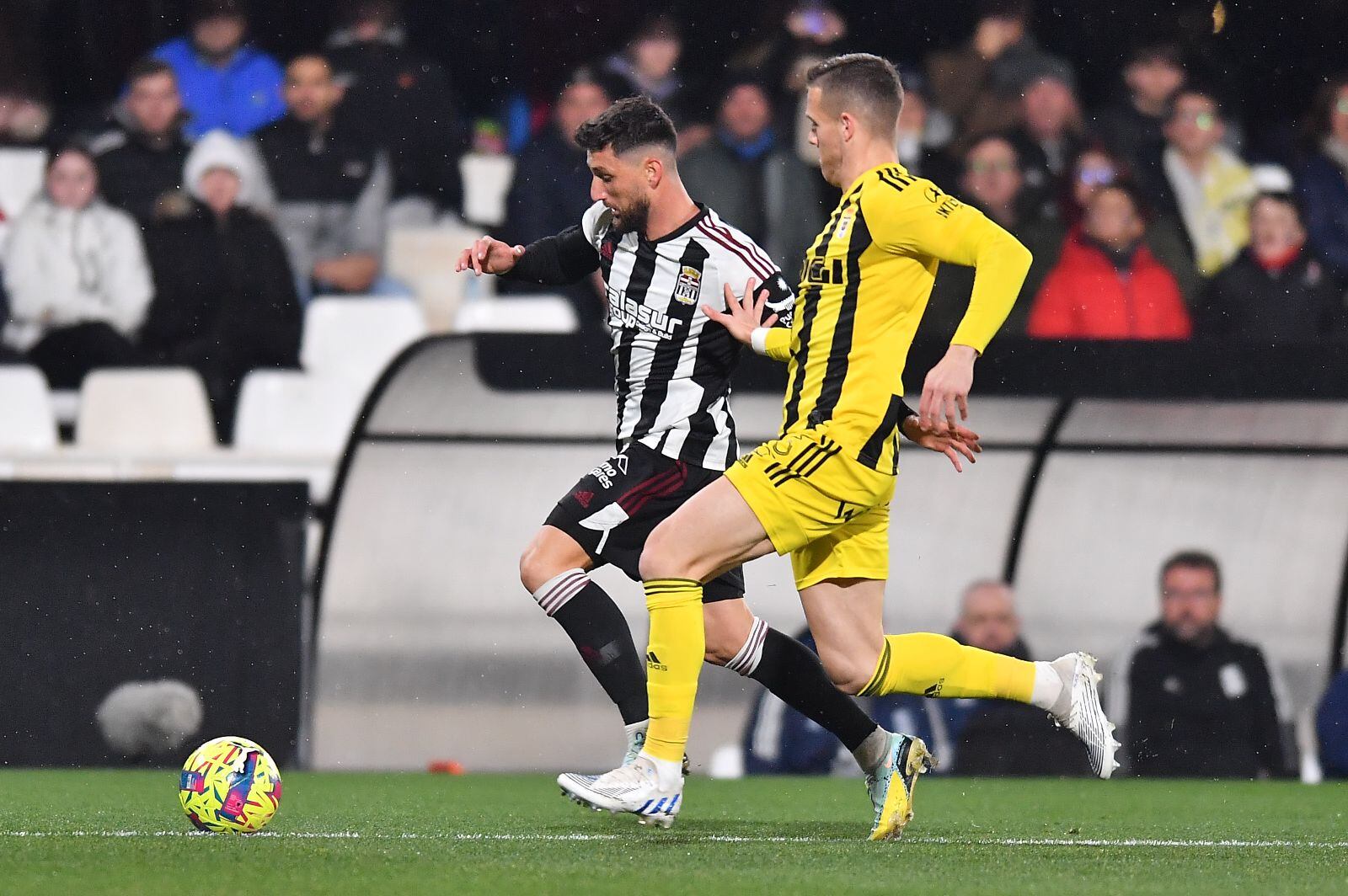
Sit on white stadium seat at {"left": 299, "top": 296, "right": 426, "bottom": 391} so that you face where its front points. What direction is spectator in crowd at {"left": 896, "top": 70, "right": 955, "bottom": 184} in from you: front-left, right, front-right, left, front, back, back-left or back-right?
left

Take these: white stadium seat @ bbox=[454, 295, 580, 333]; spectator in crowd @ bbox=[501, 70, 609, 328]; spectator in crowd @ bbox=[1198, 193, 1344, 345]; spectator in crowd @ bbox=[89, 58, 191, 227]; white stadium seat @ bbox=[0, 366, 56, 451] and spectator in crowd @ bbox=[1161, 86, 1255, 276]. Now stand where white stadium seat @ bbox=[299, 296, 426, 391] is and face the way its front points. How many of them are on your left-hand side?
4

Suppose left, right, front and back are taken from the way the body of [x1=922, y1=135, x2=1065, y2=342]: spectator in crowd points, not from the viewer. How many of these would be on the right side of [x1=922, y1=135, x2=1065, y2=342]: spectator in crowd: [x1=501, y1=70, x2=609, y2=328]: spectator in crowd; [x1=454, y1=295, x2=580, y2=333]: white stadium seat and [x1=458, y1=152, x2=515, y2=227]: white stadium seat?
3

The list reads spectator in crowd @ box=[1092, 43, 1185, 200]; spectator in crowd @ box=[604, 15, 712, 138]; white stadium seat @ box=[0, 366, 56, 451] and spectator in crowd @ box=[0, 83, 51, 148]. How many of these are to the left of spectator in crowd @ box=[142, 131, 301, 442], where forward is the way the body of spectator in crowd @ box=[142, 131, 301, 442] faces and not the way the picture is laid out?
2

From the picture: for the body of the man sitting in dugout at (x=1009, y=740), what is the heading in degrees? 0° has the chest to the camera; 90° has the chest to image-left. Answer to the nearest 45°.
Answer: approximately 0°

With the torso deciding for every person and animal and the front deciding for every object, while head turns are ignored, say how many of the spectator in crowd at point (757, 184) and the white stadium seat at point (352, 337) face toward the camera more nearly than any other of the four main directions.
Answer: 2

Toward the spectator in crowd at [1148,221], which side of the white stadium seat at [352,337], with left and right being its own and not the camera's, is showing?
left

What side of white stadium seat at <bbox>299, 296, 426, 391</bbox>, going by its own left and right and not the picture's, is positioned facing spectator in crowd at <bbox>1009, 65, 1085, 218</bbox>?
left
